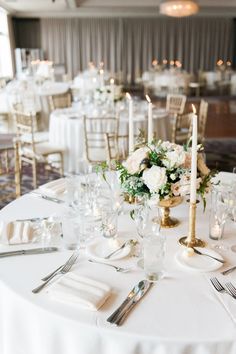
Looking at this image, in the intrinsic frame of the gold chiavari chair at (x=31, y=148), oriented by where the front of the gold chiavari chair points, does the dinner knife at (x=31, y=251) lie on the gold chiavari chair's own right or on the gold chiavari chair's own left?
on the gold chiavari chair's own right

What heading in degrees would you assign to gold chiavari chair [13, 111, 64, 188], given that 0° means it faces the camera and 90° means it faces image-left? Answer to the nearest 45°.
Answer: approximately 225°

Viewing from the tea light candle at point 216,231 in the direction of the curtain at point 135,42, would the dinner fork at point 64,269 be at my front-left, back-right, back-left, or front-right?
back-left

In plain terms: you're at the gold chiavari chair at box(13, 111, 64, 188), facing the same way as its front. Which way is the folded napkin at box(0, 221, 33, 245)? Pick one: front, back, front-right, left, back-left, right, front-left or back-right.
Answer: back-right

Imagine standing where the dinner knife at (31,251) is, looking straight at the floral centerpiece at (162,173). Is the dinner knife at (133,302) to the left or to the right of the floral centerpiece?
right

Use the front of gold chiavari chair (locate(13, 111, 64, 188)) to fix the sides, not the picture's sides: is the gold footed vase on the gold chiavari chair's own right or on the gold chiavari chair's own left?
on the gold chiavari chair's own right

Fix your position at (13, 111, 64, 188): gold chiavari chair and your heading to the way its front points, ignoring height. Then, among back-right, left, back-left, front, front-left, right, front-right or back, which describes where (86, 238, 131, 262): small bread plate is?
back-right

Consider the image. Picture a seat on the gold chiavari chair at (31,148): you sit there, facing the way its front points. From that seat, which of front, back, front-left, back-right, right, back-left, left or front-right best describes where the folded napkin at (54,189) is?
back-right

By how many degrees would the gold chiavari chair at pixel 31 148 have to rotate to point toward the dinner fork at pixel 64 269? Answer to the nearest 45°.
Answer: approximately 135° to its right

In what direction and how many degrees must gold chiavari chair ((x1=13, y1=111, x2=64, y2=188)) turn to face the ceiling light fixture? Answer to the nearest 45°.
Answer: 0° — it already faces it

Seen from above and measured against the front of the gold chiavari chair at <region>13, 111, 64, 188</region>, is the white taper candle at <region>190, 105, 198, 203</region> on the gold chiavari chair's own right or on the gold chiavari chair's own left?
on the gold chiavari chair's own right

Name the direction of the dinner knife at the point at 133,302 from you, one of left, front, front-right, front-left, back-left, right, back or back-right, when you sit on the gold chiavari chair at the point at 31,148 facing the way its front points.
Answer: back-right

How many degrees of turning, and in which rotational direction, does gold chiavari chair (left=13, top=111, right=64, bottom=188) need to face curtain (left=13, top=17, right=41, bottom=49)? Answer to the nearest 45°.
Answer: approximately 45° to its left
